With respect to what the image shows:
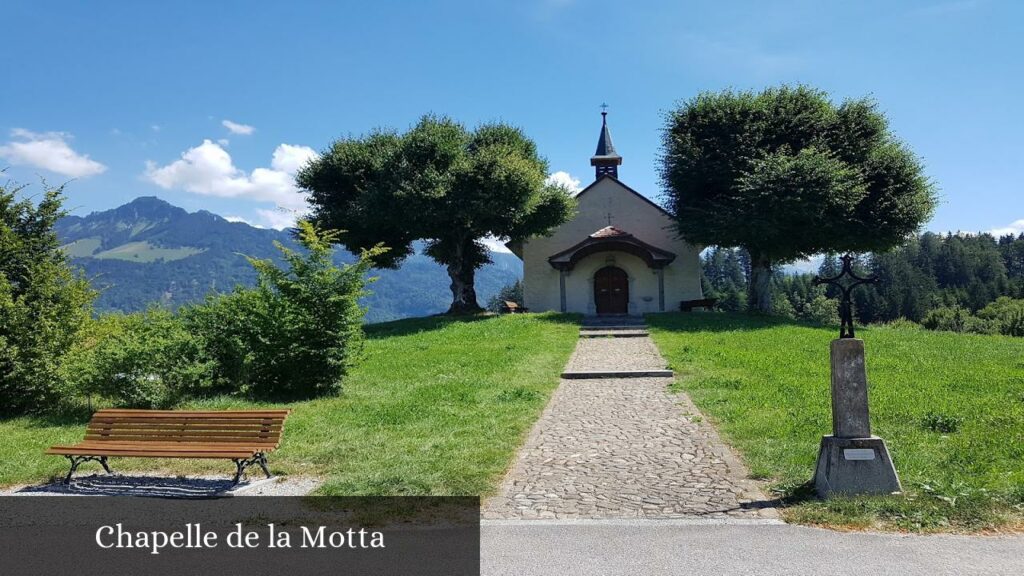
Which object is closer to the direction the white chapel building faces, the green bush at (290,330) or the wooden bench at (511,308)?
the green bush

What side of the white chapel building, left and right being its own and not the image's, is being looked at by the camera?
front

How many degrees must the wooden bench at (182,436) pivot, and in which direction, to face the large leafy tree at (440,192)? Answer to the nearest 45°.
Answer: approximately 180°

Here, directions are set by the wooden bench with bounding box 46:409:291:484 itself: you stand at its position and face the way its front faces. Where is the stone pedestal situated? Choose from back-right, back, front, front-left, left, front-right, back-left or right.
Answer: left

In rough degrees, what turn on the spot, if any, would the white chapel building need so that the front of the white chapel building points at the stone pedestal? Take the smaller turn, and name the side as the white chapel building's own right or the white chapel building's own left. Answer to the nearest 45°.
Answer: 0° — it already faces it

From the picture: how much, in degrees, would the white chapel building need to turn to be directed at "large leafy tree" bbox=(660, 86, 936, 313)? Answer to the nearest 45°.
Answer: approximately 45° to its left

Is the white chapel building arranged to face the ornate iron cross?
yes

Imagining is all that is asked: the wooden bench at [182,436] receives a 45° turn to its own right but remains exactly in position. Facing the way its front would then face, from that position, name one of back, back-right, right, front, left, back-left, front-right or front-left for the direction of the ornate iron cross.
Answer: back-left

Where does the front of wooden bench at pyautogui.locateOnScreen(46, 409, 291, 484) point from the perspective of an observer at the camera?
facing the viewer and to the left of the viewer

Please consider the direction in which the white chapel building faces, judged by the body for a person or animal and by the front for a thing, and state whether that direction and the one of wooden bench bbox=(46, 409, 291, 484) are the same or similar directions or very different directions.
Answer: same or similar directions

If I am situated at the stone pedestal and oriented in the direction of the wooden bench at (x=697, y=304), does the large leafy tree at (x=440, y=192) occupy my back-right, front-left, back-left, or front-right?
front-left

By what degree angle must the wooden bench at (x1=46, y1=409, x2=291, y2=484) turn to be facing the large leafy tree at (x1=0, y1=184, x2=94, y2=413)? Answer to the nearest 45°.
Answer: approximately 135° to its right

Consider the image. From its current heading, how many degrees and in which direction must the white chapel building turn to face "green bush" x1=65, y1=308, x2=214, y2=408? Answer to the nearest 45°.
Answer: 0° — it already faces it

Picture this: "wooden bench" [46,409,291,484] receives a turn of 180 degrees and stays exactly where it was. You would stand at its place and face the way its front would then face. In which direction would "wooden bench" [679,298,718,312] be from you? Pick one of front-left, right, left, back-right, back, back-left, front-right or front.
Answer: front

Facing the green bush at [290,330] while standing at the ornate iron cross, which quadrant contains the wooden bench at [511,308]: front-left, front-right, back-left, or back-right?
front-right

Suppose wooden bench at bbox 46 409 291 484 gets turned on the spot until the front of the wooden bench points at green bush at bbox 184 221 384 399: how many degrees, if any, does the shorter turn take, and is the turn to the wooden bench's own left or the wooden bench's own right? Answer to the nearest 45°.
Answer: approximately 135° to the wooden bench's own right

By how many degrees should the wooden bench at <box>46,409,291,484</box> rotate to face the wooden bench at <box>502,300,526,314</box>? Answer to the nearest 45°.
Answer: approximately 180°

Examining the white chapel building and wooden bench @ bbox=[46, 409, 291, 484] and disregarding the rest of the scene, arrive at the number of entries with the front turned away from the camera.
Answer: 0
